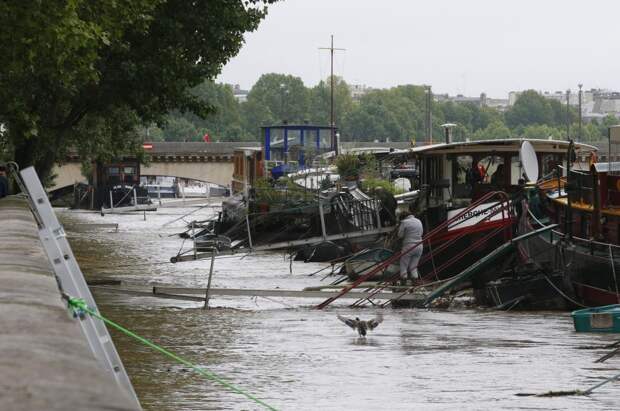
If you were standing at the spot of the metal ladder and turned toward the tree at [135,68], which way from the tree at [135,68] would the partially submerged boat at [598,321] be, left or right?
right

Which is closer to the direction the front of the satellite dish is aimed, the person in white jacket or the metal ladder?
the metal ladder
